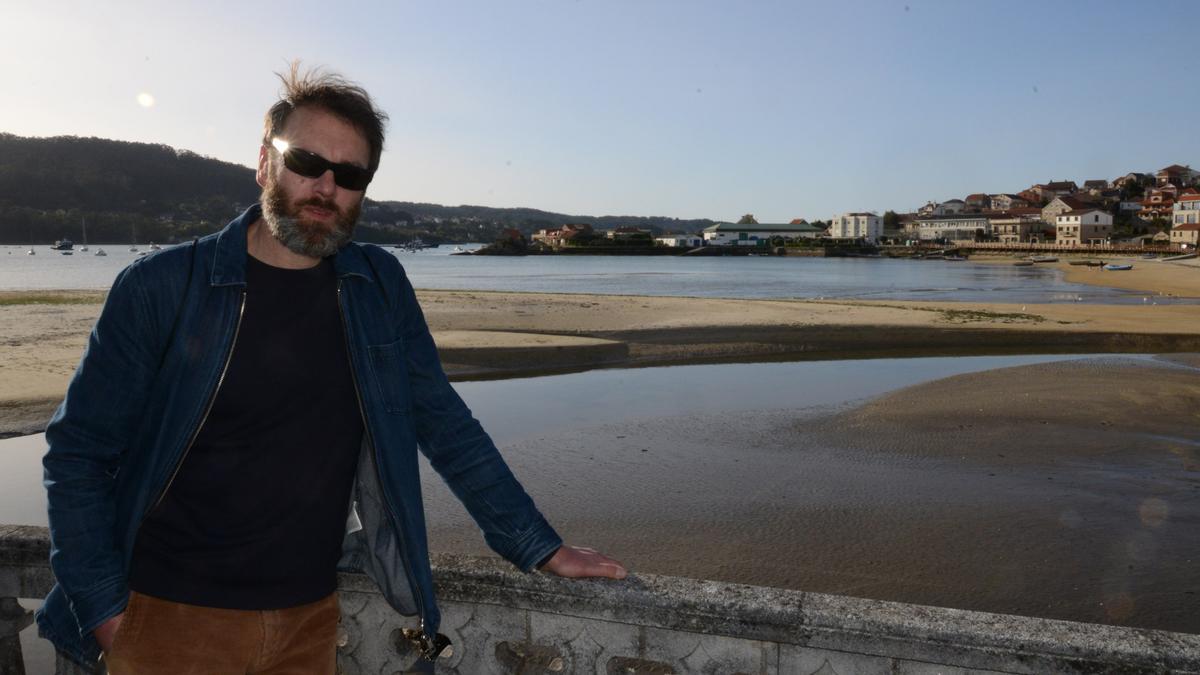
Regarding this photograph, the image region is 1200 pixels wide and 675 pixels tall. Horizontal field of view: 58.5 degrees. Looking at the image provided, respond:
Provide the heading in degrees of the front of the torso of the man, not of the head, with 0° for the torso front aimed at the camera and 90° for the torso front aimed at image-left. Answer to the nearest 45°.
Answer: approximately 315°
